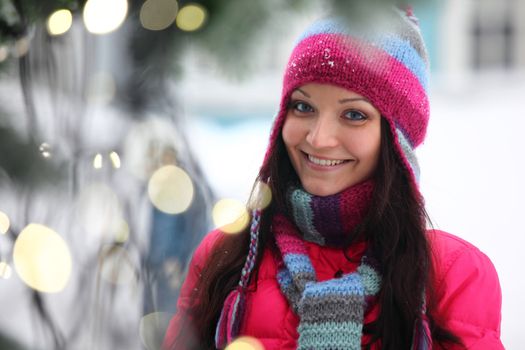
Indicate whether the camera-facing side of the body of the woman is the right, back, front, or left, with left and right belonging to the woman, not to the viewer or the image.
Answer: front
